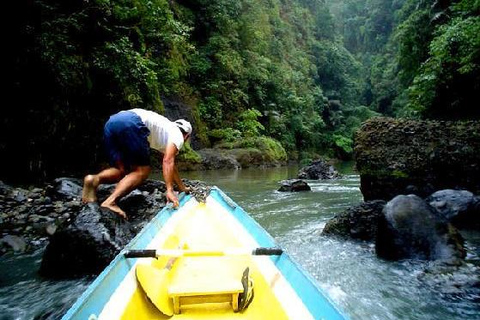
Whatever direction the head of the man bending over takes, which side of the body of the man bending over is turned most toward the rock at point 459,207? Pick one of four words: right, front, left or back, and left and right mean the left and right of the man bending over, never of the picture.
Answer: front

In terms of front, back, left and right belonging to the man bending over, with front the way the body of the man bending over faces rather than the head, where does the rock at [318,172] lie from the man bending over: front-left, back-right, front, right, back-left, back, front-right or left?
front-left

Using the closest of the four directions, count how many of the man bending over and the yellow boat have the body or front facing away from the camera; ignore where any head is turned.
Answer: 1

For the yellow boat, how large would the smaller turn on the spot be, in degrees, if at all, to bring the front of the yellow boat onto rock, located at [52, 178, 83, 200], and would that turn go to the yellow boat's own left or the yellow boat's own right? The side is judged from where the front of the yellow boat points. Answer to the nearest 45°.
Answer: approximately 45° to the yellow boat's own left

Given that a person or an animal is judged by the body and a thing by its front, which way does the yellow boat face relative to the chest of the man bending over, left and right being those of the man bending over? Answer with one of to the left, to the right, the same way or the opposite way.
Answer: to the left

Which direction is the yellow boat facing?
away from the camera

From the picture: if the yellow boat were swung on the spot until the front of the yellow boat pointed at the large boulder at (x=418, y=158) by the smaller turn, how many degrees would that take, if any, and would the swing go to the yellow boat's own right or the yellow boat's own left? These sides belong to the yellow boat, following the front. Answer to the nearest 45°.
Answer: approximately 45° to the yellow boat's own right

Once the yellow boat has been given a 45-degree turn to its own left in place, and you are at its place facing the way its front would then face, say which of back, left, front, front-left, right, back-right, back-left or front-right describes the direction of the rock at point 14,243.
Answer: front

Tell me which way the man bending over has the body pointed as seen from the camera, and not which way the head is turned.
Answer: to the viewer's right

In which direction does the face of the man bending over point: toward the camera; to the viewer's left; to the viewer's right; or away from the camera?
to the viewer's right

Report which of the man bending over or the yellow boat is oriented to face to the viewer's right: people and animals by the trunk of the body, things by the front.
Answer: the man bending over

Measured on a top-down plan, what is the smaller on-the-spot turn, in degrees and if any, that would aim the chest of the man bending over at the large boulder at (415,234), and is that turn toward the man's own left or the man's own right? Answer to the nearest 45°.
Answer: approximately 45° to the man's own right

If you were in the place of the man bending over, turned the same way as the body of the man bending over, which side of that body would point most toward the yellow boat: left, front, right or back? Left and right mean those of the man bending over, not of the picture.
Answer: right

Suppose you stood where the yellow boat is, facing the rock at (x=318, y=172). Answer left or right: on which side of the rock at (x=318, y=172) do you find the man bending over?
left
